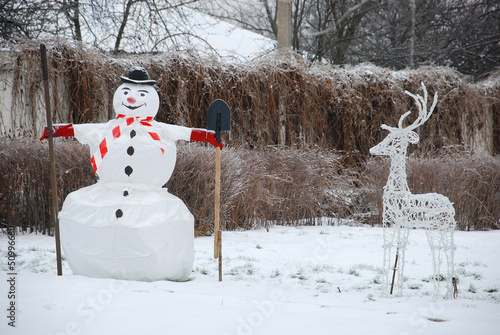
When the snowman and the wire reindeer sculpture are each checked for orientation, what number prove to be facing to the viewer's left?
1

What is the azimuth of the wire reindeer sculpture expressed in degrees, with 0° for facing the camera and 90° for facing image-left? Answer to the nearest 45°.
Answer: approximately 90°

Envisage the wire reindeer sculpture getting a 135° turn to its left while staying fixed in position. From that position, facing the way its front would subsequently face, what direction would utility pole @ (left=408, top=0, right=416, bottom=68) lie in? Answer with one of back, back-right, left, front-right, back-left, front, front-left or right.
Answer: back-left

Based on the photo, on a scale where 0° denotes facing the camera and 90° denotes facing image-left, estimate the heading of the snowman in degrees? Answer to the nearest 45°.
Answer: approximately 0°

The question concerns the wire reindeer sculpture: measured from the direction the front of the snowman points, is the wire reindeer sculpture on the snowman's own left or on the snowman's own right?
on the snowman's own left

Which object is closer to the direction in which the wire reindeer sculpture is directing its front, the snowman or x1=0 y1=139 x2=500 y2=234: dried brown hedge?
the snowman

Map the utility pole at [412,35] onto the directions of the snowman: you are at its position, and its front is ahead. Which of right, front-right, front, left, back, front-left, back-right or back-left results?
back-left

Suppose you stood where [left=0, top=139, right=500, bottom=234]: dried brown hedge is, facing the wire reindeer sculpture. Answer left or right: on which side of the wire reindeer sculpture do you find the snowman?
right

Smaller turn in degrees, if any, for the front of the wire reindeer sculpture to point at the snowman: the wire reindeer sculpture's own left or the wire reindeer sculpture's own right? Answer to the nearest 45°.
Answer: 0° — it already faces it
